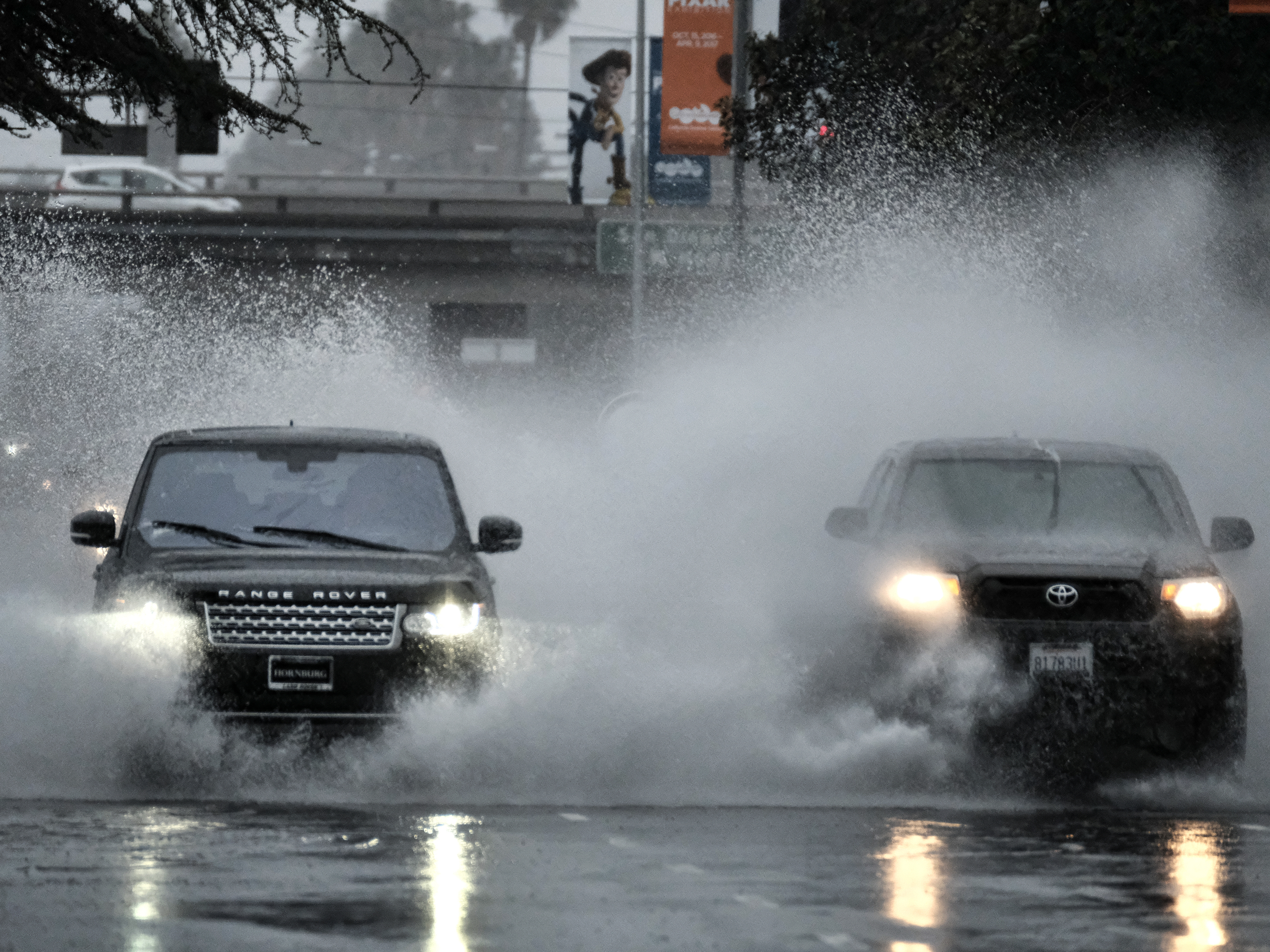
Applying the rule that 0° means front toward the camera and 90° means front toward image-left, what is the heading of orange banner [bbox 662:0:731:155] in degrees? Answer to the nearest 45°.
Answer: approximately 0°

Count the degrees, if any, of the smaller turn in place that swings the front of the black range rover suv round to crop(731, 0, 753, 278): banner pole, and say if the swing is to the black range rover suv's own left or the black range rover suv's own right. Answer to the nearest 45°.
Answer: approximately 180°

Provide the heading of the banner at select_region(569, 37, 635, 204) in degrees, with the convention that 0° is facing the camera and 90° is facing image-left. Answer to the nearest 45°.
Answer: approximately 0°

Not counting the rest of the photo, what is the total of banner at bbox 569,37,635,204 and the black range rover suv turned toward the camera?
2

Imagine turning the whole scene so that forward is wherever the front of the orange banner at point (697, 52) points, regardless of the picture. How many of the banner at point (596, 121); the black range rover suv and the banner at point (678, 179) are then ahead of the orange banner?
1

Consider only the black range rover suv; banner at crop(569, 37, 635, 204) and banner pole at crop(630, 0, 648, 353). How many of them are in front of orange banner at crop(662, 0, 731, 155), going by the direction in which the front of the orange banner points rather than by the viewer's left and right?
1
